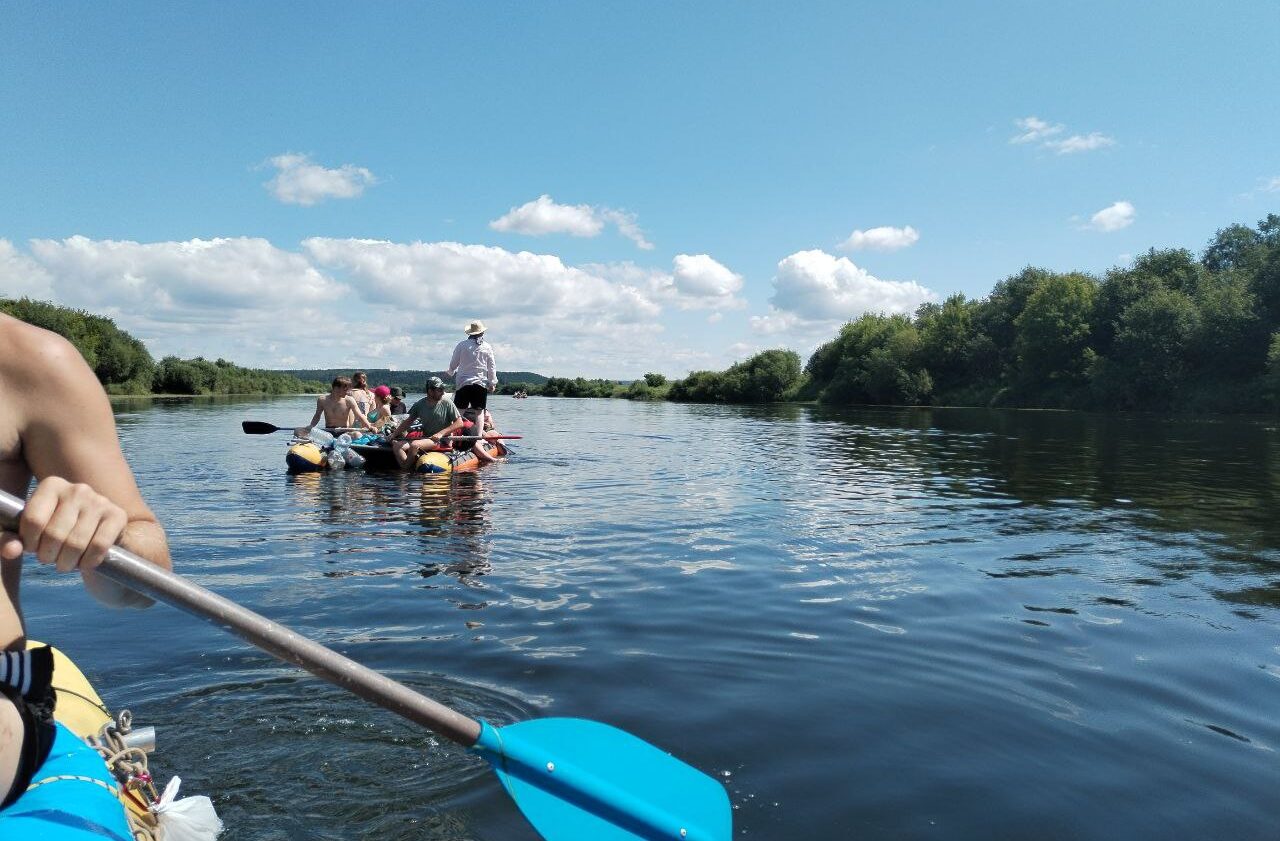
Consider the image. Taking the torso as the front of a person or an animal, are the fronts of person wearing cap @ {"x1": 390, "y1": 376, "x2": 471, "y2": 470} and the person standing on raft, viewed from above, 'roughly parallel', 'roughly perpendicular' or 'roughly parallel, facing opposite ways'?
roughly parallel, facing opposite ways

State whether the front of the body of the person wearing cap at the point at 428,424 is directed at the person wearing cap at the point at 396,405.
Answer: no

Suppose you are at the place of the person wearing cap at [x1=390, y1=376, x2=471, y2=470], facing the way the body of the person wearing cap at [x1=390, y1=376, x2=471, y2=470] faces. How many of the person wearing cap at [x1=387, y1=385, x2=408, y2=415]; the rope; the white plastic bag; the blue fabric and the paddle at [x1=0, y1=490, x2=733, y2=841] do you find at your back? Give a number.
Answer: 1

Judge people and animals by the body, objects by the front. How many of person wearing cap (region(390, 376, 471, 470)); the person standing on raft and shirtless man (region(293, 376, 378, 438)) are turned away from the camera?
1

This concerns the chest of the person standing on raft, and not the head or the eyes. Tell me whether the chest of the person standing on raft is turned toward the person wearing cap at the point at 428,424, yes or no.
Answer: no

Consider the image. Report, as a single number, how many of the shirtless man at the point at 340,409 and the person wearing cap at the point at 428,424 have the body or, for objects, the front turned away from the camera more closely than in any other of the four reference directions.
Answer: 0

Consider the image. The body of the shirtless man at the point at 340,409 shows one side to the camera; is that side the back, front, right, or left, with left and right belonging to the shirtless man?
front

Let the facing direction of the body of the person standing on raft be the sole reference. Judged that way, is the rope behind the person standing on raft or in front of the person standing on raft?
behind

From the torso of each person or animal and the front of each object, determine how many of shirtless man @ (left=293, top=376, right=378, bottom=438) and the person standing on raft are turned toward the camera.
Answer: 1

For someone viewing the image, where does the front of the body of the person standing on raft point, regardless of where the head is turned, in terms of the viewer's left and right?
facing away from the viewer

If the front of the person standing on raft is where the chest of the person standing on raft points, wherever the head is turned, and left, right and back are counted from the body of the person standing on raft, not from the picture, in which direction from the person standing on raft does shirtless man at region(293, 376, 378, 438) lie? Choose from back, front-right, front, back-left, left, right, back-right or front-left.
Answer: left

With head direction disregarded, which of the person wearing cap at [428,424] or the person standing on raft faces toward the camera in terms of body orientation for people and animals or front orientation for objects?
the person wearing cap

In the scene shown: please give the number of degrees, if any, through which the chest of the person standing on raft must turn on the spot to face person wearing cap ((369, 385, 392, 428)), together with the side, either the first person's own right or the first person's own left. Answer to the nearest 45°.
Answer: approximately 45° to the first person's own left

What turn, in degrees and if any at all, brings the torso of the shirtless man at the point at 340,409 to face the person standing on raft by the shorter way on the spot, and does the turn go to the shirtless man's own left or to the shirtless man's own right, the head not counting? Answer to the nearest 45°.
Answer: approximately 90° to the shirtless man's own left

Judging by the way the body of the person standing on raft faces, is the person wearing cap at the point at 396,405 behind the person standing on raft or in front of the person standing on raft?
in front

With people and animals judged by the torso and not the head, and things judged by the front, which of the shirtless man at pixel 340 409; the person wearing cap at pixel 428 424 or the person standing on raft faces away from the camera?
the person standing on raft

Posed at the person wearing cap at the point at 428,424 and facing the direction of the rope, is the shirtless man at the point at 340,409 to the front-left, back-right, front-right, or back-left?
back-right

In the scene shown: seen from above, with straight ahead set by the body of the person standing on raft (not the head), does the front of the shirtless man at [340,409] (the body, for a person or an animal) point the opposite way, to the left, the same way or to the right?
the opposite way

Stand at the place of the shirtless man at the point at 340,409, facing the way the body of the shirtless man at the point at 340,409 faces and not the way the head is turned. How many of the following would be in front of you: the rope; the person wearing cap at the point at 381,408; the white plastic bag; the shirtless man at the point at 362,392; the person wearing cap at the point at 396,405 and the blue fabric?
3

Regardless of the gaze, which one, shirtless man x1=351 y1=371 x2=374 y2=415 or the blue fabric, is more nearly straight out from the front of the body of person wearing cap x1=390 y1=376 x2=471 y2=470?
the blue fabric

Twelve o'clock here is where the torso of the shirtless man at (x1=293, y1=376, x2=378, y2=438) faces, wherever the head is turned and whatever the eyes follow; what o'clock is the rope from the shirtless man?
The rope is roughly at 12 o'clock from the shirtless man.
